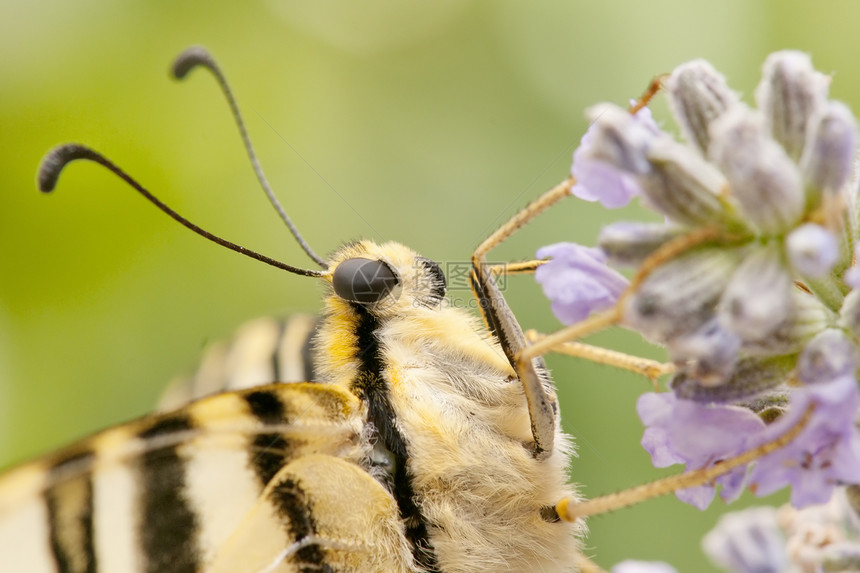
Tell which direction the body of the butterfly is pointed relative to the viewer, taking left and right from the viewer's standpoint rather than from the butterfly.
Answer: facing the viewer and to the right of the viewer
